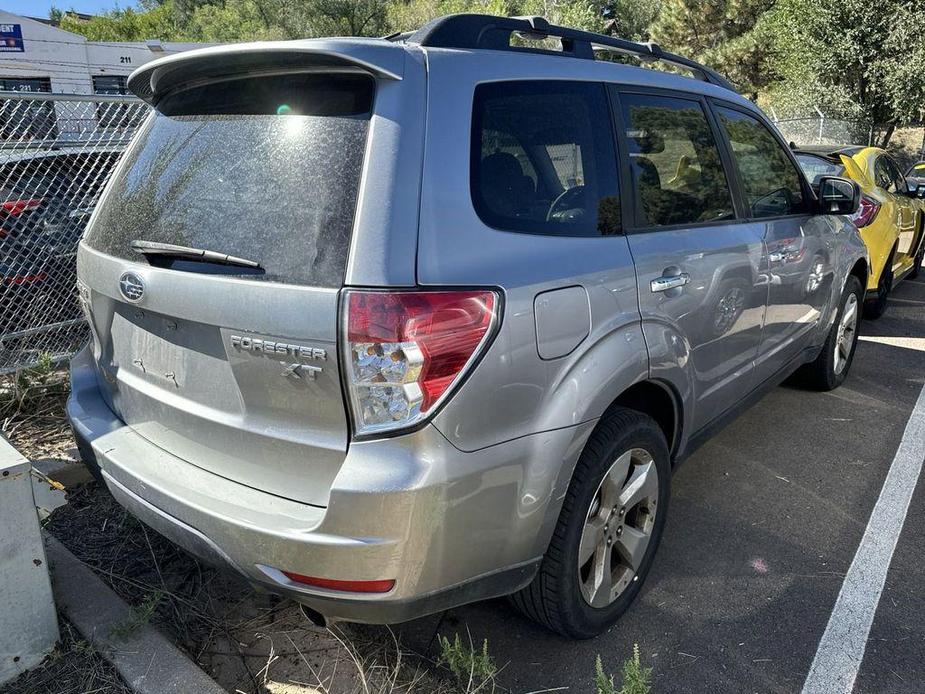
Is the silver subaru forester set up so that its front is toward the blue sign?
no

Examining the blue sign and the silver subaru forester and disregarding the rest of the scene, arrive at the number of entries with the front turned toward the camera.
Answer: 1

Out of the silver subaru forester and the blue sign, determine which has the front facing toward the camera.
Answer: the blue sign

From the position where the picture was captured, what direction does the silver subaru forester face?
facing away from the viewer and to the right of the viewer

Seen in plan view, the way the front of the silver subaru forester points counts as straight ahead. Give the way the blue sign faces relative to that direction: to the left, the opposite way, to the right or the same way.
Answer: to the right

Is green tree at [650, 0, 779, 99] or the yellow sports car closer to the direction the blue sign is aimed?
the yellow sports car

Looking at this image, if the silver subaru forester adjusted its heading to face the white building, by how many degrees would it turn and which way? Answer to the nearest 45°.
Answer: approximately 90° to its left

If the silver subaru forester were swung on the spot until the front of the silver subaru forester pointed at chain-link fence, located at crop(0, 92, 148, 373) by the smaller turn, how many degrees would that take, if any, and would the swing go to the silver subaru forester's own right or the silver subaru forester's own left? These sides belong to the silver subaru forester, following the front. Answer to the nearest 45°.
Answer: approximately 90° to the silver subaru forester's own left

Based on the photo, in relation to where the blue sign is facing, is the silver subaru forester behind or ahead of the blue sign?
ahead

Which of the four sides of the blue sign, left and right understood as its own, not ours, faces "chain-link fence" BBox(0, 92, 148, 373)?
front

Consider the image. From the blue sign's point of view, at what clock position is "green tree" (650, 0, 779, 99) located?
The green tree is roughly at 10 o'clock from the blue sign.

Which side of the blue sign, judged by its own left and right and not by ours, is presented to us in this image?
front

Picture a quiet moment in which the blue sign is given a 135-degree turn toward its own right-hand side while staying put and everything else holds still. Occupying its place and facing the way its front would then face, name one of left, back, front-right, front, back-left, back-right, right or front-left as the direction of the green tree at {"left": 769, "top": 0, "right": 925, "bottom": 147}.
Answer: back

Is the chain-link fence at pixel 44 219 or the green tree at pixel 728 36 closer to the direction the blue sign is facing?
the chain-link fence
